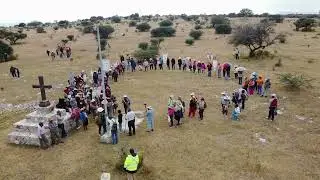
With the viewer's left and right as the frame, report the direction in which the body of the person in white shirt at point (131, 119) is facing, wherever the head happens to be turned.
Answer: facing away from the viewer

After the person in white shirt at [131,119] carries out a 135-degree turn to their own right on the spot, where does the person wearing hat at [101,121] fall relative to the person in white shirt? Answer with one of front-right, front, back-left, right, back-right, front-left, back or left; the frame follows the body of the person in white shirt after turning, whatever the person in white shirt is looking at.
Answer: back-right

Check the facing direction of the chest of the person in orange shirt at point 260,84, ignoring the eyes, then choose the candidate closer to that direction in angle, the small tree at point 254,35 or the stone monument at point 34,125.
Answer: the stone monument

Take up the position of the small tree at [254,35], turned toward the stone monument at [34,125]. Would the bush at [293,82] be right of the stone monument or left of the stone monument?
left

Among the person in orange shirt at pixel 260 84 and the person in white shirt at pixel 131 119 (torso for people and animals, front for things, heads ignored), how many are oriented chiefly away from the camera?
1

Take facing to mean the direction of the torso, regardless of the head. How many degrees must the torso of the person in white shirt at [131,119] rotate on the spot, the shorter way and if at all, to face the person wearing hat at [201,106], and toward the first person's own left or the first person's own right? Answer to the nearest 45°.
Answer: approximately 45° to the first person's own right

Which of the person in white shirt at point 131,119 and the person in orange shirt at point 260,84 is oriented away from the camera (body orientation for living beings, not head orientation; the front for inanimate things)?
the person in white shirt

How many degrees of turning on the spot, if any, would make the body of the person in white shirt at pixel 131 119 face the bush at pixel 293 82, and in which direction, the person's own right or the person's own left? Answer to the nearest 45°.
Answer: approximately 45° to the person's own right
